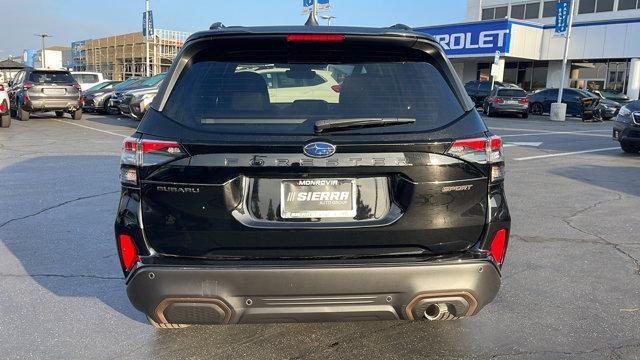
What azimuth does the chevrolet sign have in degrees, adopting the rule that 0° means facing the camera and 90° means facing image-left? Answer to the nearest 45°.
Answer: approximately 45°

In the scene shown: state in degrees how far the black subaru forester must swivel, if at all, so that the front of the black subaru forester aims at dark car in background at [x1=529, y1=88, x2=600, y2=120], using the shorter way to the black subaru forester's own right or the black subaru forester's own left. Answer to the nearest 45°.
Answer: approximately 45° to the black subaru forester's own right

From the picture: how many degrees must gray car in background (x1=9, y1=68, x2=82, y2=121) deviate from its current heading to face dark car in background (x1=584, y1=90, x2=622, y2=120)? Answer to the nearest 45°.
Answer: approximately 90° to its right

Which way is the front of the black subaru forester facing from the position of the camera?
facing away from the viewer

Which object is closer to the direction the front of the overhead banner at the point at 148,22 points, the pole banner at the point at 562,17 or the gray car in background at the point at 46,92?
the gray car in background

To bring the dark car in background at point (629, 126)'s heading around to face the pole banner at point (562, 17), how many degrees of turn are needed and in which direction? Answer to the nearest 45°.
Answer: approximately 135° to its right

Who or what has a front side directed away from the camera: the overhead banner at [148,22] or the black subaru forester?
the black subaru forester

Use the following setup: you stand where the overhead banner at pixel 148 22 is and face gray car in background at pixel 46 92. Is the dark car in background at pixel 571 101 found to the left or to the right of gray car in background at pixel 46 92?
left

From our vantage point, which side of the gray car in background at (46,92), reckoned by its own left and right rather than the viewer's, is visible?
back

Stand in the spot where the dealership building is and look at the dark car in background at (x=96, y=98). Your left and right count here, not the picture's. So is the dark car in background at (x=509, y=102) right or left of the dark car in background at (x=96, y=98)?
left

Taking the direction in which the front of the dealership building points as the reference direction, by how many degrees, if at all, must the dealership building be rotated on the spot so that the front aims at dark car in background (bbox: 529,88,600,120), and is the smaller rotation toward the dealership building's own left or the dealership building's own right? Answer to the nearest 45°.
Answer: approximately 45° to the dealership building's own left
